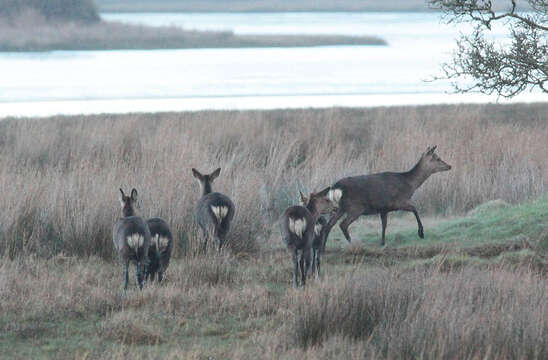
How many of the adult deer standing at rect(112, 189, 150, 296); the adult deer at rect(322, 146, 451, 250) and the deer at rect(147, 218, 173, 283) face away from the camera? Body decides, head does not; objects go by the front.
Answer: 2

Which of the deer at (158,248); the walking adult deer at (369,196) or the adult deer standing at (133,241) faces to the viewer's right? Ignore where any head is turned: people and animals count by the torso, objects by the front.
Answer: the walking adult deer at (369,196)

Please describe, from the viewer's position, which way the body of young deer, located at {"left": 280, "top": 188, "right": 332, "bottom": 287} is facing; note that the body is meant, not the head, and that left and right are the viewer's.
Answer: facing away from the viewer and to the right of the viewer

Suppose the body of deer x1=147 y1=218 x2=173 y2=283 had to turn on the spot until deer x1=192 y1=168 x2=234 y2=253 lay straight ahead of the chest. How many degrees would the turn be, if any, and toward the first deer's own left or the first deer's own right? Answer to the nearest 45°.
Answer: approximately 45° to the first deer's own right

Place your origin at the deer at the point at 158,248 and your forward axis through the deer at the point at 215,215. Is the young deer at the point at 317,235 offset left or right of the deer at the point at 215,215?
right

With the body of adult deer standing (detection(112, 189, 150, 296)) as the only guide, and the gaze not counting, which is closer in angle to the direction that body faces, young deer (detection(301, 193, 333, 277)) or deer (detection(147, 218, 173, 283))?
the deer

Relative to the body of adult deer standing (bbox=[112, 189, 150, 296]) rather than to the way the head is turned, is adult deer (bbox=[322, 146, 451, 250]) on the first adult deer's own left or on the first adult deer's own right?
on the first adult deer's own right

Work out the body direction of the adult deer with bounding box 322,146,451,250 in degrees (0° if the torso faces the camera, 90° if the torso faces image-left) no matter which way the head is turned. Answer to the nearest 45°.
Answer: approximately 270°

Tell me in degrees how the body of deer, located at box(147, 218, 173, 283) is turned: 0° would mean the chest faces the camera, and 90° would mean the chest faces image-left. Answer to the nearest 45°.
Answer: approximately 180°

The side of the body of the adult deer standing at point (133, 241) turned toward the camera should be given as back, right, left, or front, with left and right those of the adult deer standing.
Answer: back

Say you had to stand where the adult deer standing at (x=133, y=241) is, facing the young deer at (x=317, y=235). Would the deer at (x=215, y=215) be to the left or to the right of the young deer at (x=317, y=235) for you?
left

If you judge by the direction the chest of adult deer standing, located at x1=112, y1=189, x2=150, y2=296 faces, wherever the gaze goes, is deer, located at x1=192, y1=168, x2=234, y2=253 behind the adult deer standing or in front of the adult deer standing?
in front

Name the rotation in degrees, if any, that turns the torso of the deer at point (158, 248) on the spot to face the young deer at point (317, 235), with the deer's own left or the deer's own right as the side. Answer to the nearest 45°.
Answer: approximately 90° to the deer's own right

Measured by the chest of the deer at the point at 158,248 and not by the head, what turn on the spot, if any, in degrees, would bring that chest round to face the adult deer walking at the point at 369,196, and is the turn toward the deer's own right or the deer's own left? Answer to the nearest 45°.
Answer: approximately 45° to the deer's own right

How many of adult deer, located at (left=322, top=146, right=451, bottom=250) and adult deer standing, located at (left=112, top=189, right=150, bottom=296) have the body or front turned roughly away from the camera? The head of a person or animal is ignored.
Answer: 1

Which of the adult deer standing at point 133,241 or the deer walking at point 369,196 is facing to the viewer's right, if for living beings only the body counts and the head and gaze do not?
the deer walking at point 369,196
